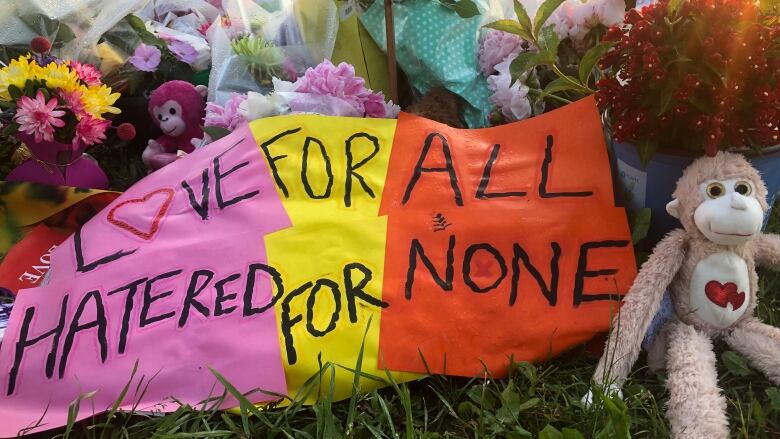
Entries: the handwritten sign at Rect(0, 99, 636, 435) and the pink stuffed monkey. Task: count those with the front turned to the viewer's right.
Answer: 0

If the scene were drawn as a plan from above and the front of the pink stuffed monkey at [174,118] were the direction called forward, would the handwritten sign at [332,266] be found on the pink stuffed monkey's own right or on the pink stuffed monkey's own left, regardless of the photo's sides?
on the pink stuffed monkey's own left

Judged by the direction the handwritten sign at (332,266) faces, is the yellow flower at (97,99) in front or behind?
behind

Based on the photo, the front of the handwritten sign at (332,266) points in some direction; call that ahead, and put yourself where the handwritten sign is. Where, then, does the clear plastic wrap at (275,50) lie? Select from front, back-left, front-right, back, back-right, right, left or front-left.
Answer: back

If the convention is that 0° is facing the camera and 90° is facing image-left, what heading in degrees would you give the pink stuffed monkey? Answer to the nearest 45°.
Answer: approximately 45°

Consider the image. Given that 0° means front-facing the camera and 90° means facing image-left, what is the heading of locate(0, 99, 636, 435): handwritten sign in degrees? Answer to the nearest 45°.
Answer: approximately 0°

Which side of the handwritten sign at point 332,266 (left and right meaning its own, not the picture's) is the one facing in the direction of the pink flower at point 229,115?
back
